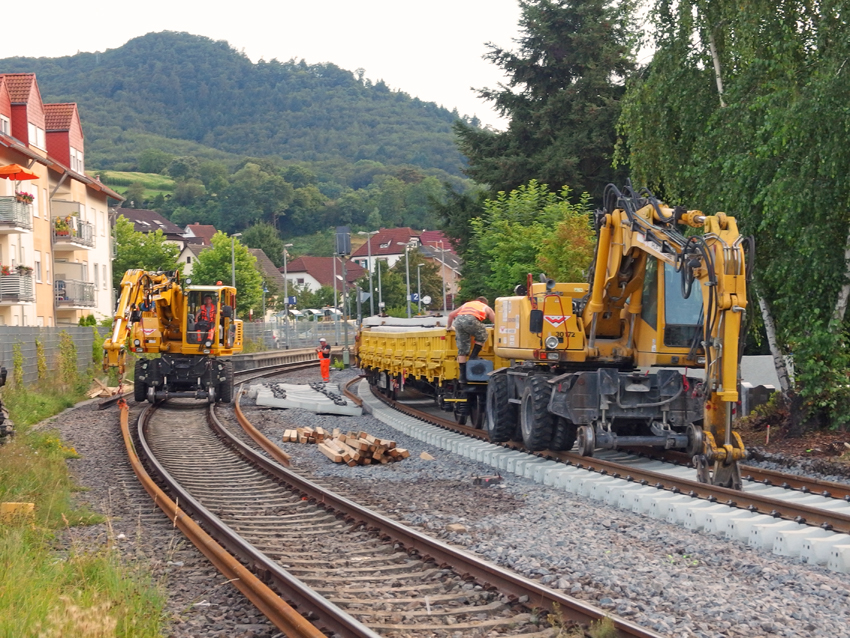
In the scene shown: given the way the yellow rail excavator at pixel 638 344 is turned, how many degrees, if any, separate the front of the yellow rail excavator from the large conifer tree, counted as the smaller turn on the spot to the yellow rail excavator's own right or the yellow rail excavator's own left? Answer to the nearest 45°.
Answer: approximately 135° to the yellow rail excavator's own left

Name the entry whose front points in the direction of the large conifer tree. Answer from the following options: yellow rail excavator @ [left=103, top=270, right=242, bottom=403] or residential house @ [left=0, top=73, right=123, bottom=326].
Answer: the residential house

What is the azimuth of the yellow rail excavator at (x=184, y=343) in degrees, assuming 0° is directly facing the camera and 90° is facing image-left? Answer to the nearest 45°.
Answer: approximately 0°

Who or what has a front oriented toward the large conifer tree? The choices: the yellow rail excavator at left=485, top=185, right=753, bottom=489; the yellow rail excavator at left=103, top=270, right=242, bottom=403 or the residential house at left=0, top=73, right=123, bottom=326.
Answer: the residential house
